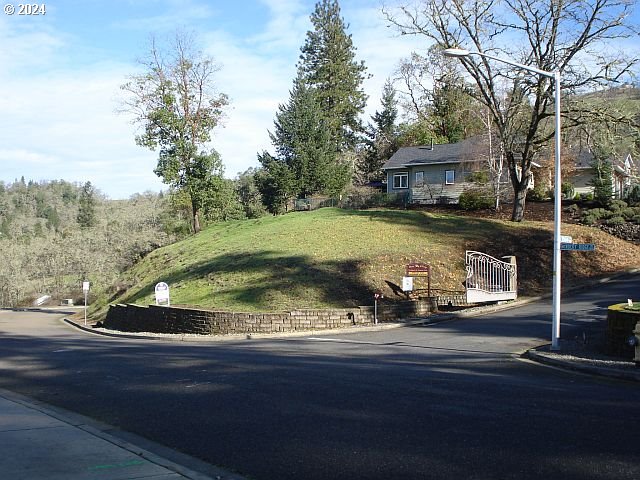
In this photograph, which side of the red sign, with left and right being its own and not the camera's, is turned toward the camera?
front

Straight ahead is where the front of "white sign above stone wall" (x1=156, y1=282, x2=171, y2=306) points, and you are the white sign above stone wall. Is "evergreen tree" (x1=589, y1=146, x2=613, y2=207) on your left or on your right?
on your left

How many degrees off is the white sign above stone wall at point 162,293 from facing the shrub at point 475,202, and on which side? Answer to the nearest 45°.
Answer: approximately 135° to its left

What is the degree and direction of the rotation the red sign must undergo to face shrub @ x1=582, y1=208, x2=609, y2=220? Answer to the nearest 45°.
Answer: approximately 135° to its left

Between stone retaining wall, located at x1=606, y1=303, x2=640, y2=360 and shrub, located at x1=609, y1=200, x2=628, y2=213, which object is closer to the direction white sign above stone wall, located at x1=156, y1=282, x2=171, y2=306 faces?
the stone retaining wall

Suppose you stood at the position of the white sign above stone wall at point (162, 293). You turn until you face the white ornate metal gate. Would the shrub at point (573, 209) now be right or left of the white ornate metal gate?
left

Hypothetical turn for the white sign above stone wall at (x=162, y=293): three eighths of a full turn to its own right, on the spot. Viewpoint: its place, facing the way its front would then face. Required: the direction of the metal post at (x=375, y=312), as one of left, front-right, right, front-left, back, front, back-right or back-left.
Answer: back

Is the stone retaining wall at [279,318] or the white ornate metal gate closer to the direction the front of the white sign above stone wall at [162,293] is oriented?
the stone retaining wall

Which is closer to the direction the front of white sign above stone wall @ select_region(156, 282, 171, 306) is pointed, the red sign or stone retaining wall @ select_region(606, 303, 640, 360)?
the stone retaining wall

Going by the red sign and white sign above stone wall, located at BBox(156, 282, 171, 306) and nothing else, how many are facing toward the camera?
2

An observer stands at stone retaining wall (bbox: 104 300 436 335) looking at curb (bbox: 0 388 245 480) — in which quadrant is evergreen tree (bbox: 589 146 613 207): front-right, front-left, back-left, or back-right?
back-left

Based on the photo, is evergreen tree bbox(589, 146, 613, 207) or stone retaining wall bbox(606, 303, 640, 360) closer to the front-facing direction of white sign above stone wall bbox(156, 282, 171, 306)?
the stone retaining wall

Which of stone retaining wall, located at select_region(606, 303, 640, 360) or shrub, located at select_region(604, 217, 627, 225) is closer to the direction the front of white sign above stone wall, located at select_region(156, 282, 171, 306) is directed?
the stone retaining wall

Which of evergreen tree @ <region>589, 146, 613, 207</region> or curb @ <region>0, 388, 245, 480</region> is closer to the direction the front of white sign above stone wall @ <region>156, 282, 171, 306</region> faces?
the curb

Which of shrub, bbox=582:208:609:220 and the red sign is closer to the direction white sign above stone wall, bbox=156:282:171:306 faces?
the red sign
